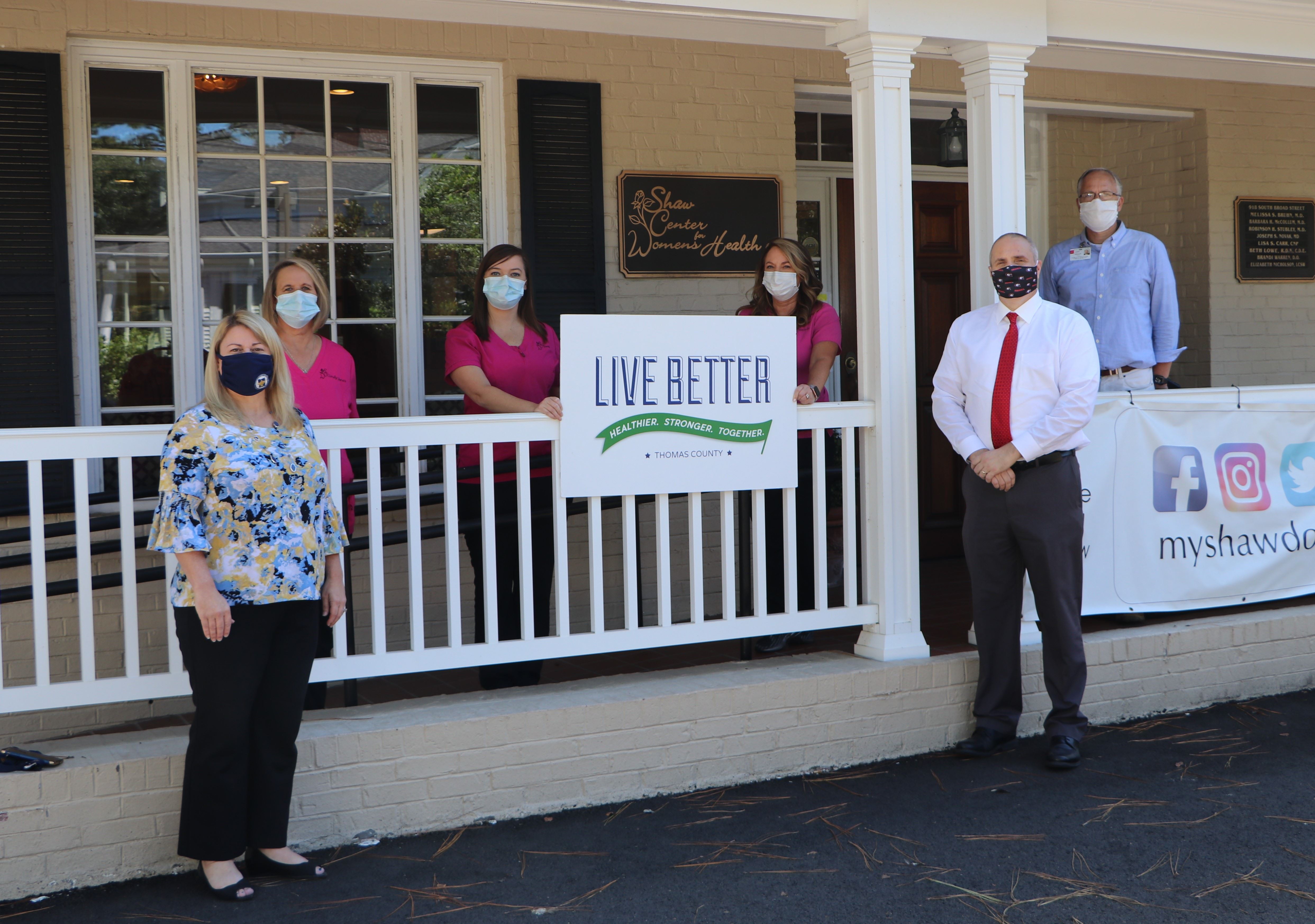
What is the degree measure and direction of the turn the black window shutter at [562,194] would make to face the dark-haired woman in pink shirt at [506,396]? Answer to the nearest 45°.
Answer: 0° — it already faces them

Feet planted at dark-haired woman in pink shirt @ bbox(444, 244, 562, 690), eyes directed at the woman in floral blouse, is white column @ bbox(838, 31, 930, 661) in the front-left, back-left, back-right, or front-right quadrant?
back-left

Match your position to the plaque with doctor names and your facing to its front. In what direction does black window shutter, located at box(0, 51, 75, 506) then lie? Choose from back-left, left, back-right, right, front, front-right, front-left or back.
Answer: front-right

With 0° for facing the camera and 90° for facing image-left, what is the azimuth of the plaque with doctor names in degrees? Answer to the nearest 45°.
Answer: approximately 0°

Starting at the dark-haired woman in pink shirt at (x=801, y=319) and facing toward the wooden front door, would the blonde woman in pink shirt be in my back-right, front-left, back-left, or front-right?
back-left

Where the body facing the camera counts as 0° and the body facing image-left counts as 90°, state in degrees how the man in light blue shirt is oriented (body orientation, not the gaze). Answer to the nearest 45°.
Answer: approximately 0°

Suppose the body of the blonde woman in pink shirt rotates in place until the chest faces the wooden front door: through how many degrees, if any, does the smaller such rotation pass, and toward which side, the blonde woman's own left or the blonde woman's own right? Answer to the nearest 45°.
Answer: approximately 135° to the blonde woman's own left
